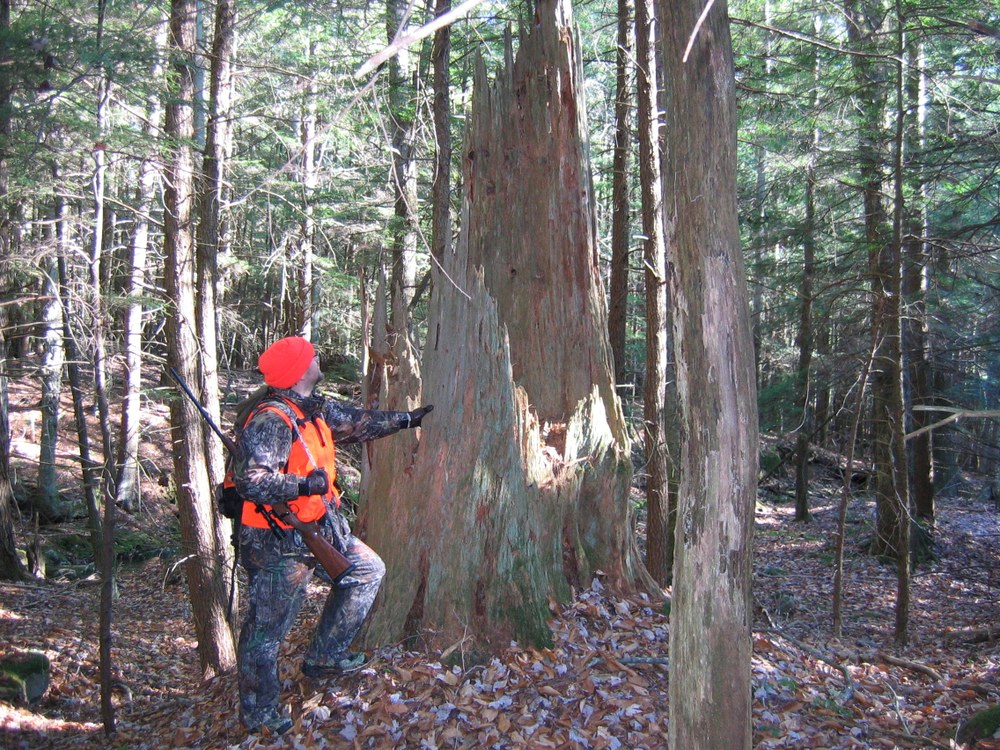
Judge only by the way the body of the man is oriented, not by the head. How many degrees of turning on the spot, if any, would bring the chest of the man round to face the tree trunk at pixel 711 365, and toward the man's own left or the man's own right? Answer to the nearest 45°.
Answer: approximately 45° to the man's own right

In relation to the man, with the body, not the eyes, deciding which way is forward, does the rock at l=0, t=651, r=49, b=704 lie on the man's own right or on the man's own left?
on the man's own left

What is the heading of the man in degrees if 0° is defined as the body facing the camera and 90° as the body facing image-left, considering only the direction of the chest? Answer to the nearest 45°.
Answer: approximately 270°

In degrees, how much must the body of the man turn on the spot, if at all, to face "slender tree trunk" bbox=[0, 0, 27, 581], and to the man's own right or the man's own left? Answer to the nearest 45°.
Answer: approximately 135° to the man's own left

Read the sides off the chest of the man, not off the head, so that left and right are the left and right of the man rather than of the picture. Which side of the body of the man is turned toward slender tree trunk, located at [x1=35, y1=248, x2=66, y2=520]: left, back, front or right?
left

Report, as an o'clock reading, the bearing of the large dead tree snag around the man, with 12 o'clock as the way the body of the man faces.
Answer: The large dead tree snag is roughly at 11 o'clock from the man.

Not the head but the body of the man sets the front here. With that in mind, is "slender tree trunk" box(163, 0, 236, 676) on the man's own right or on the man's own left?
on the man's own left

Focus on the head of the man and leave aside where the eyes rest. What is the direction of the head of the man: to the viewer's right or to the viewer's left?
to the viewer's right
